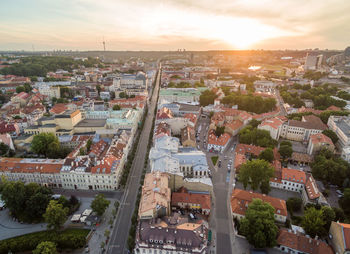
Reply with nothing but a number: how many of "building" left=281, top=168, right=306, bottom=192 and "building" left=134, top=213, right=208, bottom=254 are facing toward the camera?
2

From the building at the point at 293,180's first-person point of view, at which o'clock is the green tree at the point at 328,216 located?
The green tree is roughly at 11 o'clock from the building.

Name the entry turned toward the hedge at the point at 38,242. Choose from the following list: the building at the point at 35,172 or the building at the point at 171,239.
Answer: the building at the point at 35,172

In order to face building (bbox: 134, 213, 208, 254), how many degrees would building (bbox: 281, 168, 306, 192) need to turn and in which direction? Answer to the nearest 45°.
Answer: approximately 45° to its right

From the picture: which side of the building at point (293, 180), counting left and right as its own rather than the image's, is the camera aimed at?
front

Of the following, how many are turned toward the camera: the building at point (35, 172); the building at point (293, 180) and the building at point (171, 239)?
3

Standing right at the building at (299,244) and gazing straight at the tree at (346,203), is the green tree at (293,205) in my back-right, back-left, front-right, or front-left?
front-left

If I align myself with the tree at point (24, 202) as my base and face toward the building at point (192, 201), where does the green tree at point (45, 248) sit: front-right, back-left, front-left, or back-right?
front-right

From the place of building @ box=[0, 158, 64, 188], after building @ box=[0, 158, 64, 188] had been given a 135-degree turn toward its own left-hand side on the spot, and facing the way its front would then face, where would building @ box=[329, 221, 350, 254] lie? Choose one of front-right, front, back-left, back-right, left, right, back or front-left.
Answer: right

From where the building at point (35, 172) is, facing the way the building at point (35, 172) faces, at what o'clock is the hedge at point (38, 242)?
The hedge is roughly at 12 o'clock from the building.

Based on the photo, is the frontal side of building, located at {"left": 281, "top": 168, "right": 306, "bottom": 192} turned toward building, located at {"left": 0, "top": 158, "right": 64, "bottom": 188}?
no

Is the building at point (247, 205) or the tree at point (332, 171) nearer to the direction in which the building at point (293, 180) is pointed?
the building

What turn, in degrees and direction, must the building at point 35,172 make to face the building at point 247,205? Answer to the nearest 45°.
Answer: approximately 45° to its left

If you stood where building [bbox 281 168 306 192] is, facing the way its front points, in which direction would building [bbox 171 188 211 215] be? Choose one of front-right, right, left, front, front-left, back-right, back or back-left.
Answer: front-right

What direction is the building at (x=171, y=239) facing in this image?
toward the camera

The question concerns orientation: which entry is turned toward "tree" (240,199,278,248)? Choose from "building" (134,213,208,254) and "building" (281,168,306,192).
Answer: "building" (281,168,306,192)

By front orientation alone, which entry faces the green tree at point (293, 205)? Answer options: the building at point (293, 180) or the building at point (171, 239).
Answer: the building at point (293, 180)

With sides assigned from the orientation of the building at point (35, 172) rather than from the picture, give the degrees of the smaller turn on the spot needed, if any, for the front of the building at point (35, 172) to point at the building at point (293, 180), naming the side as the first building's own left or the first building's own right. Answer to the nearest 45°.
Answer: approximately 45° to the first building's own left

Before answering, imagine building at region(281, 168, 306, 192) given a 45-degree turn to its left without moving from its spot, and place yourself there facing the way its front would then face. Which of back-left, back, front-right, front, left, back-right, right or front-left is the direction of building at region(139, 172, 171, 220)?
right

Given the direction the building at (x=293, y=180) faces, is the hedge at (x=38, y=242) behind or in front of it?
in front
